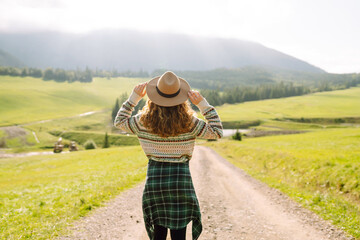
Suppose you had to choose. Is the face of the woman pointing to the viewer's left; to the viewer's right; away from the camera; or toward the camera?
away from the camera

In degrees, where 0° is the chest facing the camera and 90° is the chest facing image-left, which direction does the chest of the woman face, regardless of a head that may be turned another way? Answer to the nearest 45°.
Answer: approximately 180°
